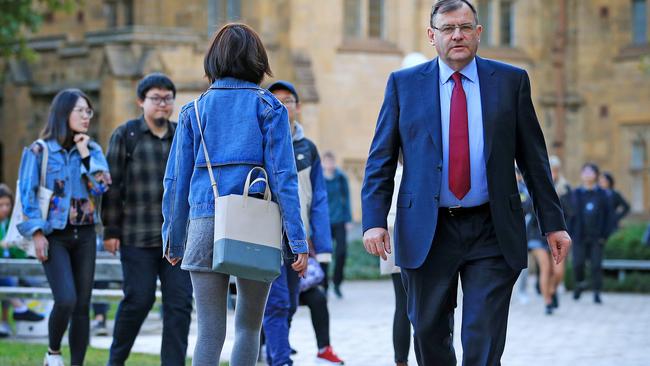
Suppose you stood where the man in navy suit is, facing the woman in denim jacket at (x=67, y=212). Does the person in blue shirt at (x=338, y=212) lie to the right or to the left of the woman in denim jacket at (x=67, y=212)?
right

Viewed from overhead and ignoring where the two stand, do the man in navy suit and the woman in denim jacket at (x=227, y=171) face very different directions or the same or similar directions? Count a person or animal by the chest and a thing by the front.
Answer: very different directions

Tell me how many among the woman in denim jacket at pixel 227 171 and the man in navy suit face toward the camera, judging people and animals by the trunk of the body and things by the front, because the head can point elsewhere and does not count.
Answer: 1

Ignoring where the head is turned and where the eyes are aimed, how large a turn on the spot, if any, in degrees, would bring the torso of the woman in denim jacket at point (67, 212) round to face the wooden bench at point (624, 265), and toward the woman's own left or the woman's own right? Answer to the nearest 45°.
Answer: approximately 90° to the woman's own left

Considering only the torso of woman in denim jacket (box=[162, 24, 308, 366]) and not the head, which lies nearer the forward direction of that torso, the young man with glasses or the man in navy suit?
the young man with glasses

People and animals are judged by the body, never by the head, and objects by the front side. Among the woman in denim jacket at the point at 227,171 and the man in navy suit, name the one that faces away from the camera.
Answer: the woman in denim jacket

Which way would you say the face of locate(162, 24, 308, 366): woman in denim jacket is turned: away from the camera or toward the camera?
away from the camera

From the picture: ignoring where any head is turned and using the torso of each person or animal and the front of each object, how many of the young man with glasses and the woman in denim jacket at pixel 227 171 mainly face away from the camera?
1

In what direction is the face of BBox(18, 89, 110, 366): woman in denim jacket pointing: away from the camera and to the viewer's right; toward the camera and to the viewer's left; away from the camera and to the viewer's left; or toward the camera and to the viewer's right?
toward the camera and to the viewer's right

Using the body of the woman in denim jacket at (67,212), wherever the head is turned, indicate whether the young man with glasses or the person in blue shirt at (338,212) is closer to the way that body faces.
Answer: the young man with glasses

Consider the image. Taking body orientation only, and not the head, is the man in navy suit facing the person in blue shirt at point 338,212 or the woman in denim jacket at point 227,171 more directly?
the woman in denim jacket

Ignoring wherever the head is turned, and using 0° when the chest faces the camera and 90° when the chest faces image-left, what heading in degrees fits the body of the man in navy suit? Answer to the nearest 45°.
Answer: approximately 0°

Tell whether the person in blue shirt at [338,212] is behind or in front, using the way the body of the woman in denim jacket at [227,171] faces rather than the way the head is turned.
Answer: in front

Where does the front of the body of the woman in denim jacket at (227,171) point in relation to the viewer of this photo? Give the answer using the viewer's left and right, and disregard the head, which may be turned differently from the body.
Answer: facing away from the viewer
